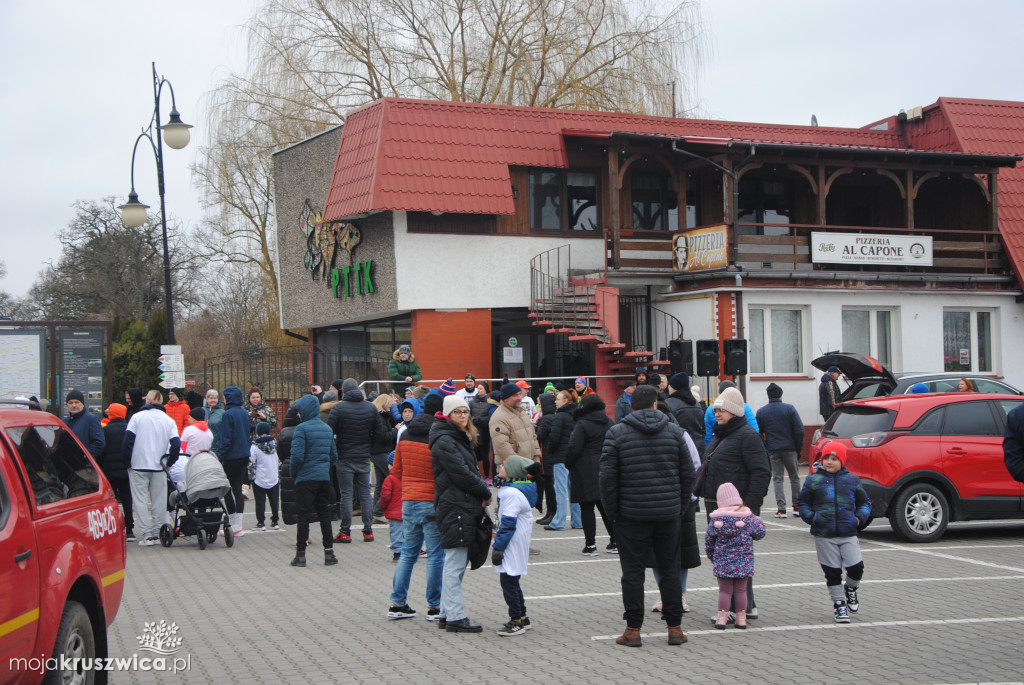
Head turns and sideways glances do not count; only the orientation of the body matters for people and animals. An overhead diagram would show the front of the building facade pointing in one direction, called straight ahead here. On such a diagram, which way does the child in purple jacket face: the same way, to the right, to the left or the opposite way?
the opposite way

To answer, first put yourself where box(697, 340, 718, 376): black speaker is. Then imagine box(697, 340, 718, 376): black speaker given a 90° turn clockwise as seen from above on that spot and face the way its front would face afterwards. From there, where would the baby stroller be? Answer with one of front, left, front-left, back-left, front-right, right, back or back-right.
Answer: front-left

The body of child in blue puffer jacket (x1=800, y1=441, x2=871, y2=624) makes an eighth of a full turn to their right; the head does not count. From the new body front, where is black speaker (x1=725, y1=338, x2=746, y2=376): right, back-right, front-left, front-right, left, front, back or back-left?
back-right

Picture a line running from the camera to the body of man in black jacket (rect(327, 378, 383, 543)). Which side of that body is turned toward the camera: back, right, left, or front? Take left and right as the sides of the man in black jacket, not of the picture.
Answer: back

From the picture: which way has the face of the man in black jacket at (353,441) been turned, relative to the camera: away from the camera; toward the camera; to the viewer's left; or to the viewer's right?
away from the camera

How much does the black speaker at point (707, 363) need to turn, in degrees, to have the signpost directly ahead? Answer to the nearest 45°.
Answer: approximately 90° to its right

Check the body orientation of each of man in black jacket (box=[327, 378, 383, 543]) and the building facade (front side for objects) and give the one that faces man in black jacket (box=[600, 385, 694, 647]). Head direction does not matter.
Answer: the building facade

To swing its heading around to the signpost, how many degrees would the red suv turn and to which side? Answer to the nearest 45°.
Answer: approximately 135° to its left

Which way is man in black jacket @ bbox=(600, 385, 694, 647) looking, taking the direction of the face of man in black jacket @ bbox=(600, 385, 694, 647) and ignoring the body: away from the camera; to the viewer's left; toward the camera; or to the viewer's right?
away from the camera

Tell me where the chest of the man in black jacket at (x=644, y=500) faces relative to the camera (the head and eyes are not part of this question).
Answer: away from the camera

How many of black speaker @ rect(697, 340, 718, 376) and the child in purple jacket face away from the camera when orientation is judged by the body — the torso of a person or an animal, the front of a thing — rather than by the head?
1

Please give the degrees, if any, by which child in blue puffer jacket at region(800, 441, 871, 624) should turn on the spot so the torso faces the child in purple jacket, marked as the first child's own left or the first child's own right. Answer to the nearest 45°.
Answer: approximately 45° to the first child's own right

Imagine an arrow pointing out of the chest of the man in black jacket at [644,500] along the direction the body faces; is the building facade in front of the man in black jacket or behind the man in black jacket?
in front

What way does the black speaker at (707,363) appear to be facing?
toward the camera

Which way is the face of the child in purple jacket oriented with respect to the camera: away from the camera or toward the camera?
away from the camera

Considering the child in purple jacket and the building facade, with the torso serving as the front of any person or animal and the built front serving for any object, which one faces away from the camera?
the child in purple jacket
